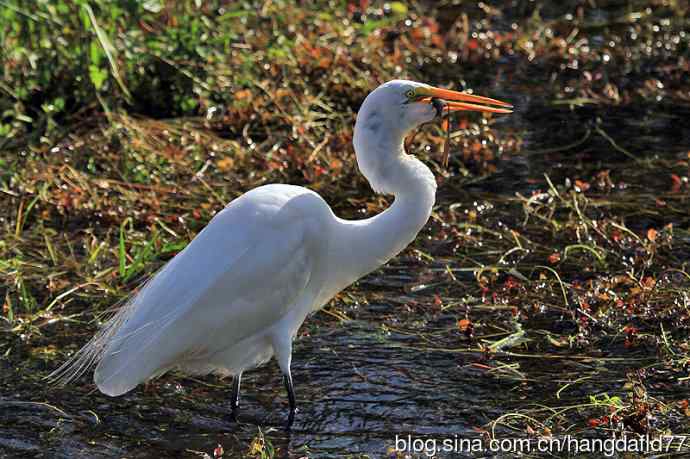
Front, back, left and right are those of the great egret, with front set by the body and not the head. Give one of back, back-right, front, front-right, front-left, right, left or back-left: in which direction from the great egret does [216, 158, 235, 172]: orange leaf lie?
left

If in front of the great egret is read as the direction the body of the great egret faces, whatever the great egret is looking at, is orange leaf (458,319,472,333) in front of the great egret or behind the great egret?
in front

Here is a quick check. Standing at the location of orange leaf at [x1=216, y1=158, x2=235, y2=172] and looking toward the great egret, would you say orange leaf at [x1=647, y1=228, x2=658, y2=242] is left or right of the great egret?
left

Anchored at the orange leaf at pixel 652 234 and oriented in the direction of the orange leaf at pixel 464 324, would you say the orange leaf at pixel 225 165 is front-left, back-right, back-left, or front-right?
front-right

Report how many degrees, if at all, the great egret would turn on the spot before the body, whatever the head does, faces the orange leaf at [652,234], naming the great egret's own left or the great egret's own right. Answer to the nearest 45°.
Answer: approximately 45° to the great egret's own left

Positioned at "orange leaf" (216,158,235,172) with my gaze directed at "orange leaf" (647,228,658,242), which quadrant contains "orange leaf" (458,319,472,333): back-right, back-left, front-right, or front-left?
front-right

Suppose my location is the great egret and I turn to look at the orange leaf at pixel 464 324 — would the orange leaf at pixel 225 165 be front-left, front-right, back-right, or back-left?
front-left

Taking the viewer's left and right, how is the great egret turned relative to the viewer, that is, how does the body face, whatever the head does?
facing to the right of the viewer
